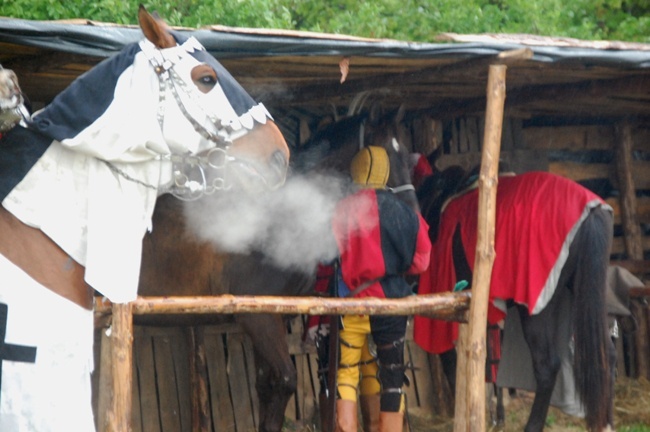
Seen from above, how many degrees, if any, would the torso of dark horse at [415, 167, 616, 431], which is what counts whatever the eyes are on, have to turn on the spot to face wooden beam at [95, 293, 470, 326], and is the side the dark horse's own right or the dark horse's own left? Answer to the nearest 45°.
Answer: approximately 90° to the dark horse's own left

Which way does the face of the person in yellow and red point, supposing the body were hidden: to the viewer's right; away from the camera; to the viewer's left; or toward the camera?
away from the camera

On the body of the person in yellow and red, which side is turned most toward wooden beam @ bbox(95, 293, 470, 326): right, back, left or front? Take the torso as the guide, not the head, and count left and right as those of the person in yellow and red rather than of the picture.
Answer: back

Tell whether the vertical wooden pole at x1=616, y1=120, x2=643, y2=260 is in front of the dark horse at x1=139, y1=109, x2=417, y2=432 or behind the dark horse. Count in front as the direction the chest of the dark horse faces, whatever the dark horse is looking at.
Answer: in front

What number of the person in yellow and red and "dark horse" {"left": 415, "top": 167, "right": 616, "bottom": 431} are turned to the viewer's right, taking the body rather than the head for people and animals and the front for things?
0

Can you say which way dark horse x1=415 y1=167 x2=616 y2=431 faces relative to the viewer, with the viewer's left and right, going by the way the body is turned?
facing away from the viewer and to the left of the viewer

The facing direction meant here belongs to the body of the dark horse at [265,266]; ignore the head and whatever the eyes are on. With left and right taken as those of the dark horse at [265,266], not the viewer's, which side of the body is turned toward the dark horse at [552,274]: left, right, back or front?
front

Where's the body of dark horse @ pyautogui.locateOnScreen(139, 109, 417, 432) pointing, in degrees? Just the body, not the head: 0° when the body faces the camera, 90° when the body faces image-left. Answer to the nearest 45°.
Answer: approximately 270°

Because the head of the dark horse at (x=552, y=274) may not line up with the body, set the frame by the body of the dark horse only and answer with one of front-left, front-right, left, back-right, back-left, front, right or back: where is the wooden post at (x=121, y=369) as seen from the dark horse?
left

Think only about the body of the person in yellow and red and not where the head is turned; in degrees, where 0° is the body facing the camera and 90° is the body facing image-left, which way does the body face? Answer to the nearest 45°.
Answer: approximately 180°

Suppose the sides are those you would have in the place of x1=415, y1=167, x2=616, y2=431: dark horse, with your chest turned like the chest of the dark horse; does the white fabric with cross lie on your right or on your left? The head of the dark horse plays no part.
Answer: on your left

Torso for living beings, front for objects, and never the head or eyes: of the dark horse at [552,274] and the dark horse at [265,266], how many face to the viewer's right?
1
